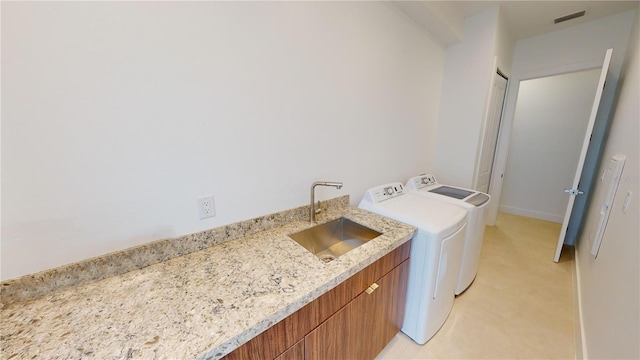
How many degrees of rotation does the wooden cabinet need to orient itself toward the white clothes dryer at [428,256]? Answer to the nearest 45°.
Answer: approximately 90° to its left

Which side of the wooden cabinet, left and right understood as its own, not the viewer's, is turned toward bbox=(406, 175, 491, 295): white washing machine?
left

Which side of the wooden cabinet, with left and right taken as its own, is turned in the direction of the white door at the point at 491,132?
left

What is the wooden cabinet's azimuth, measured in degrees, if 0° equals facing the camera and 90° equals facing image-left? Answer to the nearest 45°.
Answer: approximately 315°
